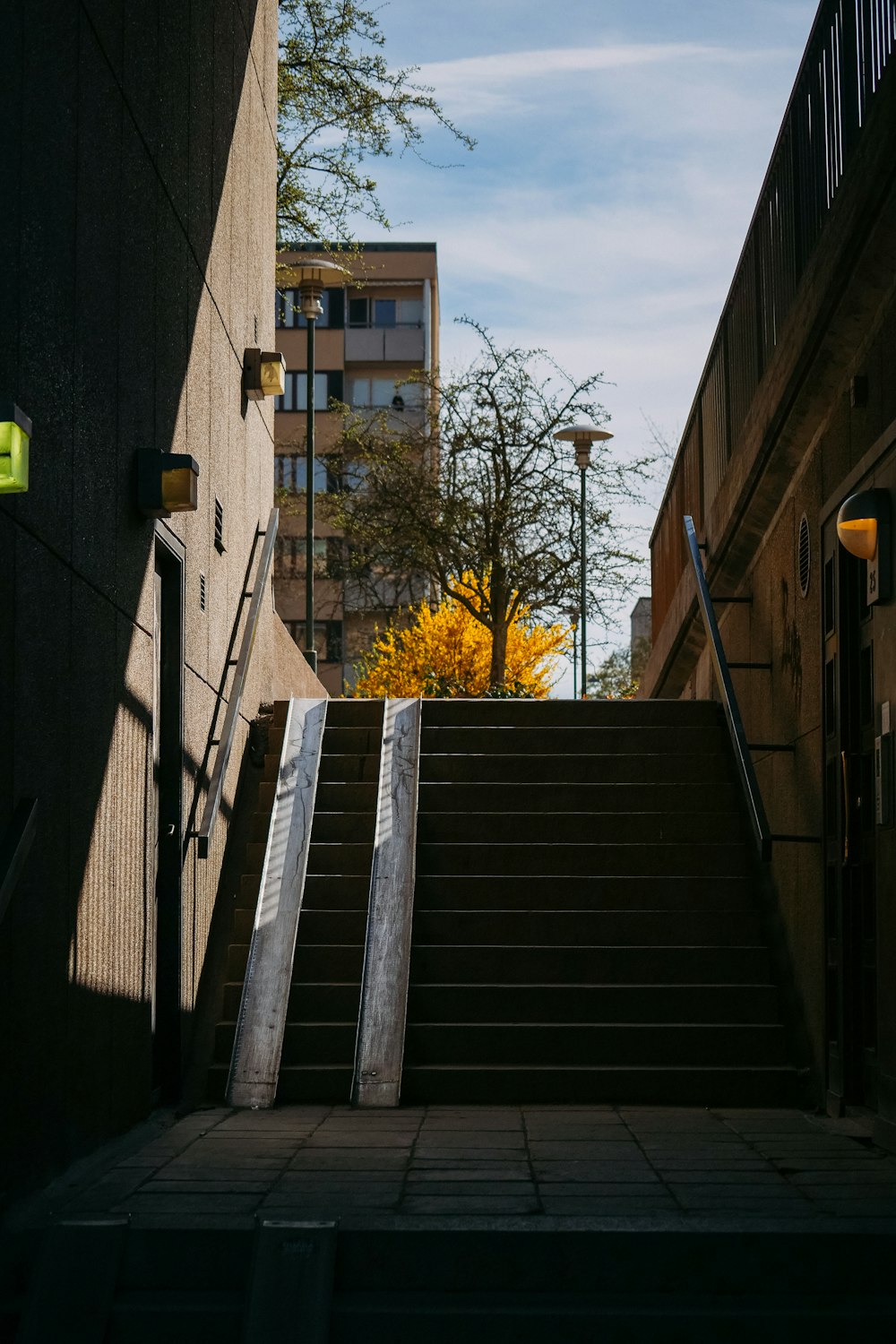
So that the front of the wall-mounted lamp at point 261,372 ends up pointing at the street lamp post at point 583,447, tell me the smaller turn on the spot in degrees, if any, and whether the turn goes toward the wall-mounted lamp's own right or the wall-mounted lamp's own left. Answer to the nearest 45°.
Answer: approximately 45° to the wall-mounted lamp's own left

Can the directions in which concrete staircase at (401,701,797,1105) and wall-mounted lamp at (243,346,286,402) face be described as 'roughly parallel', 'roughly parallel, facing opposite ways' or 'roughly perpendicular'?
roughly perpendicular

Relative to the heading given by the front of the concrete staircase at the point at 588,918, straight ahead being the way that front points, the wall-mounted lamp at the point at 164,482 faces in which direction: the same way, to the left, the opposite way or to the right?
to the left

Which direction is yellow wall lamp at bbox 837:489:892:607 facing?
to the viewer's left

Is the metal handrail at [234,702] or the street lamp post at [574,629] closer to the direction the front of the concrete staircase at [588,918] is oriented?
the metal handrail

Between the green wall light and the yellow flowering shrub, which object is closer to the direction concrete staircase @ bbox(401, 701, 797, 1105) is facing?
the green wall light

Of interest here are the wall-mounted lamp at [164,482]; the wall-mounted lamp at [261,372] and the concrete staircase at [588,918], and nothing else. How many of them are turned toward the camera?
1

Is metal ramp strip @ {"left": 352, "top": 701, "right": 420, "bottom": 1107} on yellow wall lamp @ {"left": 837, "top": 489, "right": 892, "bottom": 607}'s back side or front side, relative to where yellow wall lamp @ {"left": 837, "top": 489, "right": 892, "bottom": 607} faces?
on the front side

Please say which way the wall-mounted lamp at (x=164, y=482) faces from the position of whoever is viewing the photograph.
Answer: facing to the right of the viewer

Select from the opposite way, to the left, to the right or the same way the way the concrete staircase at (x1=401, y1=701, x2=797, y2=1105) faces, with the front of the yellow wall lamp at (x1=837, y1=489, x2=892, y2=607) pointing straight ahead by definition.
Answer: to the left

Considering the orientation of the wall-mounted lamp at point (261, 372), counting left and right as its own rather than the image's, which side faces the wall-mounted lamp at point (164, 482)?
right

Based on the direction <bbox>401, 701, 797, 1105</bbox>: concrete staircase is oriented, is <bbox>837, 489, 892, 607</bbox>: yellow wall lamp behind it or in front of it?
in front
